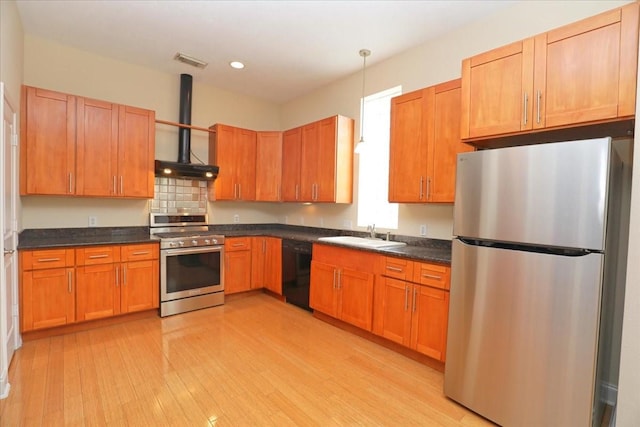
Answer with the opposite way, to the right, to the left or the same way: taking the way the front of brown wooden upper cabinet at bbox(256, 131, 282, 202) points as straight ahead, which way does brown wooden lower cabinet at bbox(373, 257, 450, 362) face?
to the right

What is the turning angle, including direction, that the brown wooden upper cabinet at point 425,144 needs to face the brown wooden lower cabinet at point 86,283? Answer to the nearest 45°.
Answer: approximately 45° to its right

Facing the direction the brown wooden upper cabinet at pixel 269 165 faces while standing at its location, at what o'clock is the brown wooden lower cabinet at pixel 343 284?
The brown wooden lower cabinet is roughly at 11 o'clock from the brown wooden upper cabinet.

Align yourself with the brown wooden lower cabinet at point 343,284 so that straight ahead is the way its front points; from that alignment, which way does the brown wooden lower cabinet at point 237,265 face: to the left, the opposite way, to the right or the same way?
to the left

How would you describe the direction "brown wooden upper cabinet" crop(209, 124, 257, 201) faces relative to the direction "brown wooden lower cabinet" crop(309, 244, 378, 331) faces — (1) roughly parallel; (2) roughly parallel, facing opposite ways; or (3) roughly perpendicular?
roughly perpendicular

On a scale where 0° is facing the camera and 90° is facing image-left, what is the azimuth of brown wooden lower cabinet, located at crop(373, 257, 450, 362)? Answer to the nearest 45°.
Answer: approximately 45°

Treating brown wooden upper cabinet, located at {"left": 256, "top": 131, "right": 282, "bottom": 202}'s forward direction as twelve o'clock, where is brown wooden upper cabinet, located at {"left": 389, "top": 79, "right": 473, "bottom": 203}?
brown wooden upper cabinet, located at {"left": 389, "top": 79, "right": 473, "bottom": 203} is roughly at 11 o'clock from brown wooden upper cabinet, located at {"left": 256, "top": 131, "right": 282, "bottom": 202}.

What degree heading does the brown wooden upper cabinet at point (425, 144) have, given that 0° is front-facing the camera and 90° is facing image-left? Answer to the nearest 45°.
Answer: approximately 45°
